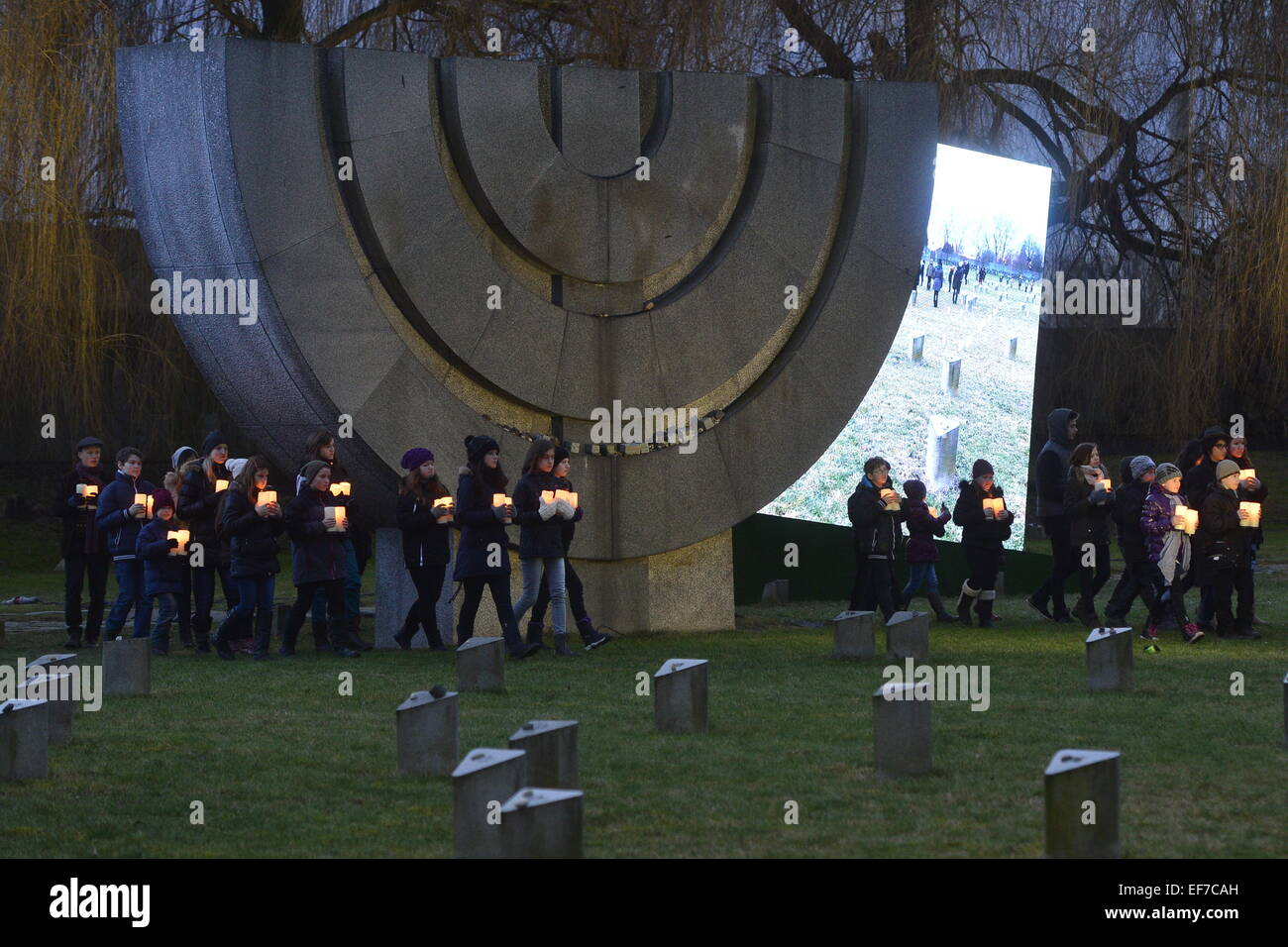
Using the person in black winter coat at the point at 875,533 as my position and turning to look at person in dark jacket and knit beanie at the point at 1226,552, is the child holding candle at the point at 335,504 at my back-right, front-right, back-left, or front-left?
back-right

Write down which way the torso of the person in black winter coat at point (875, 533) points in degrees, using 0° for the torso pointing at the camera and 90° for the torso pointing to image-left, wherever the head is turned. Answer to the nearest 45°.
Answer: approximately 315°
